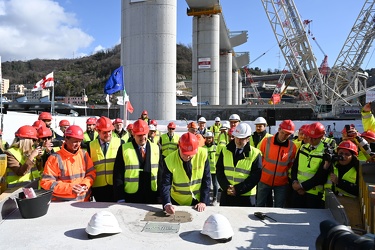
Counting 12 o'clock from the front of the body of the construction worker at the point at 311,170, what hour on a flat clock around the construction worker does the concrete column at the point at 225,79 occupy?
The concrete column is roughly at 4 o'clock from the construction worker.

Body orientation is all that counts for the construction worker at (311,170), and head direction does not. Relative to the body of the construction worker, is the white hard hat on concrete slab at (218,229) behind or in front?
in front

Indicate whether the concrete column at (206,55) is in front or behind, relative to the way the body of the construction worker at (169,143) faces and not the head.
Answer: behind

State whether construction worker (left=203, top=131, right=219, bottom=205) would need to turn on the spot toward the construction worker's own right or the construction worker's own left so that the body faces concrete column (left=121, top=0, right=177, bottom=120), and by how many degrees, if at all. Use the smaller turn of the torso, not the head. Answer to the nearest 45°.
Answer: approximately 180°

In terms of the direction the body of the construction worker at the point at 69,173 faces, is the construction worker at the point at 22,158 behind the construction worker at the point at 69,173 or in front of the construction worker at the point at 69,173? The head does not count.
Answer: behind

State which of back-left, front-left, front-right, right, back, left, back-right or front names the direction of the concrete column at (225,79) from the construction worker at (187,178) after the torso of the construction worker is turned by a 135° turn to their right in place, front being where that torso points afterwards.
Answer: front-right
